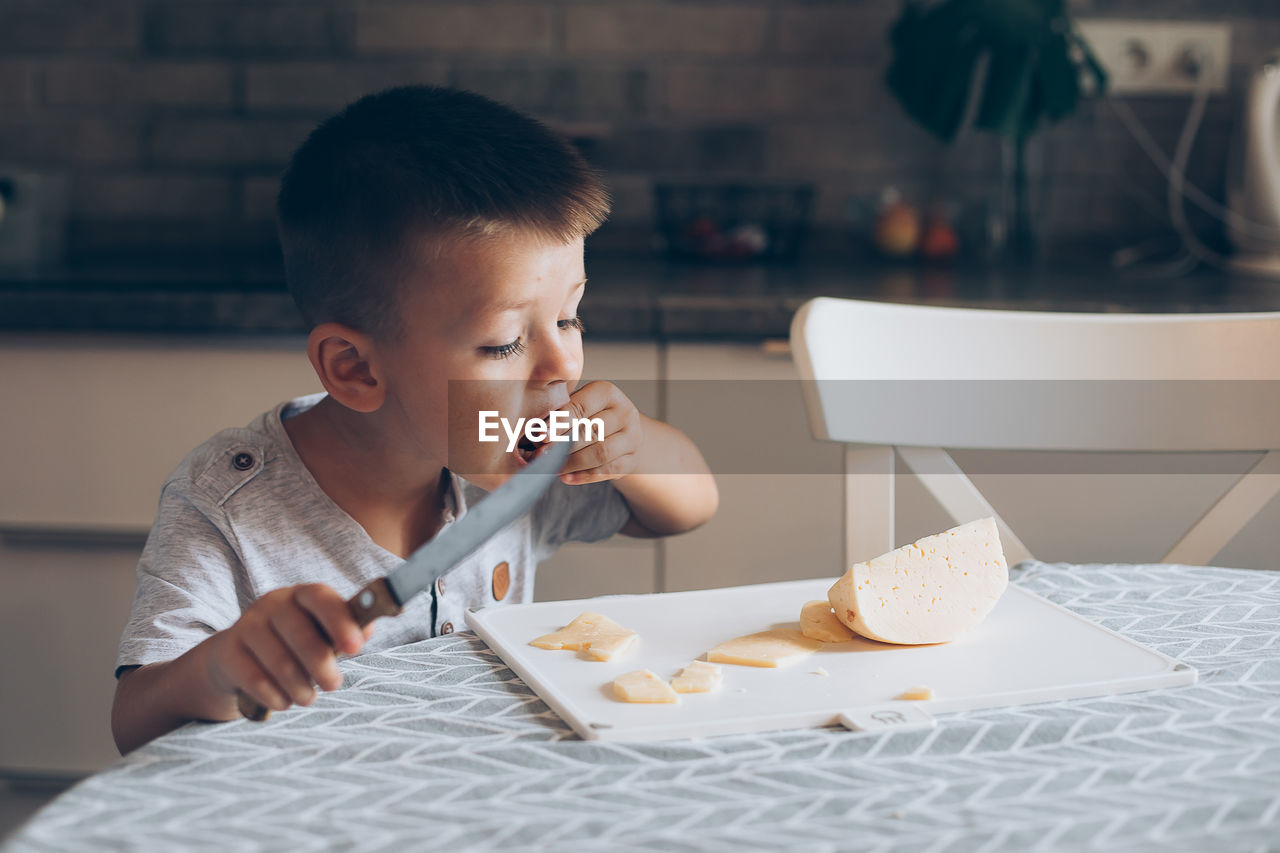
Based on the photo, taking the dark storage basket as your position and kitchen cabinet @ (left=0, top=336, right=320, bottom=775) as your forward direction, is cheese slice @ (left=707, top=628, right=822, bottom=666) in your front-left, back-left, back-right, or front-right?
front-left

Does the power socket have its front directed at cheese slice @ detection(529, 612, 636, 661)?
yes

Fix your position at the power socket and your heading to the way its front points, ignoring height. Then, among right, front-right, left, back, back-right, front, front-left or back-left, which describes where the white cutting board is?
front

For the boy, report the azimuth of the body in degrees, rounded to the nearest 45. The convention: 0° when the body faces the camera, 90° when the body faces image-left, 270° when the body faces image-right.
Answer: approximately 315°

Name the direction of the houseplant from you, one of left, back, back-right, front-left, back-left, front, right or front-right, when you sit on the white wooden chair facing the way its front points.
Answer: back

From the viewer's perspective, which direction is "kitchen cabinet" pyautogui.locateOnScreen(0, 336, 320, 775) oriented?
toward the camera

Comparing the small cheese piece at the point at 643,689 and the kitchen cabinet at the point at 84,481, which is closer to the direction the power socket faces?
the small cheese piece

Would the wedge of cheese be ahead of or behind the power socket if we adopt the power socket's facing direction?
ahead

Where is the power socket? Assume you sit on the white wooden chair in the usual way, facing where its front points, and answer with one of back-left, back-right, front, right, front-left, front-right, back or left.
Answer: back

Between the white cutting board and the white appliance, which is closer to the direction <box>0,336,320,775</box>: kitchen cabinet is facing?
the white cutting board

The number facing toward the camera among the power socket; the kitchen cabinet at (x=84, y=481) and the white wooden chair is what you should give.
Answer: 3

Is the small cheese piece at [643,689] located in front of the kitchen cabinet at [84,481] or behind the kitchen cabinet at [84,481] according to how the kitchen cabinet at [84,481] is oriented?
in front

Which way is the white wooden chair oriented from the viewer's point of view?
toward the camera
